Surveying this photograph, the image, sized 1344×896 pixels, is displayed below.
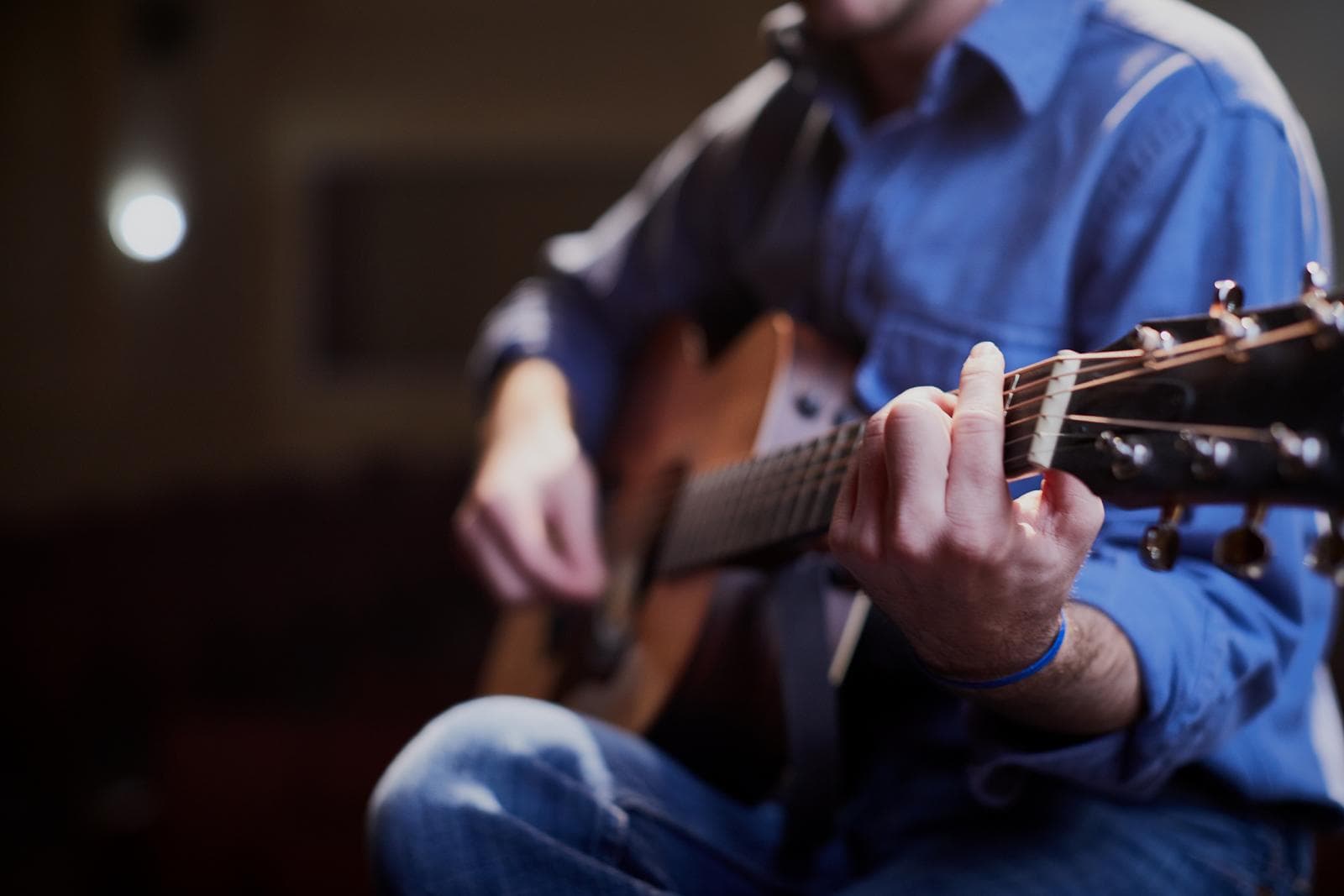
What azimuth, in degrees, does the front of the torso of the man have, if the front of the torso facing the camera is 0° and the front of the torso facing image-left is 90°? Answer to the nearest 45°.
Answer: approximately 45°

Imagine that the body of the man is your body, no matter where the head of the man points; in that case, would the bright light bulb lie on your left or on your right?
on your right
